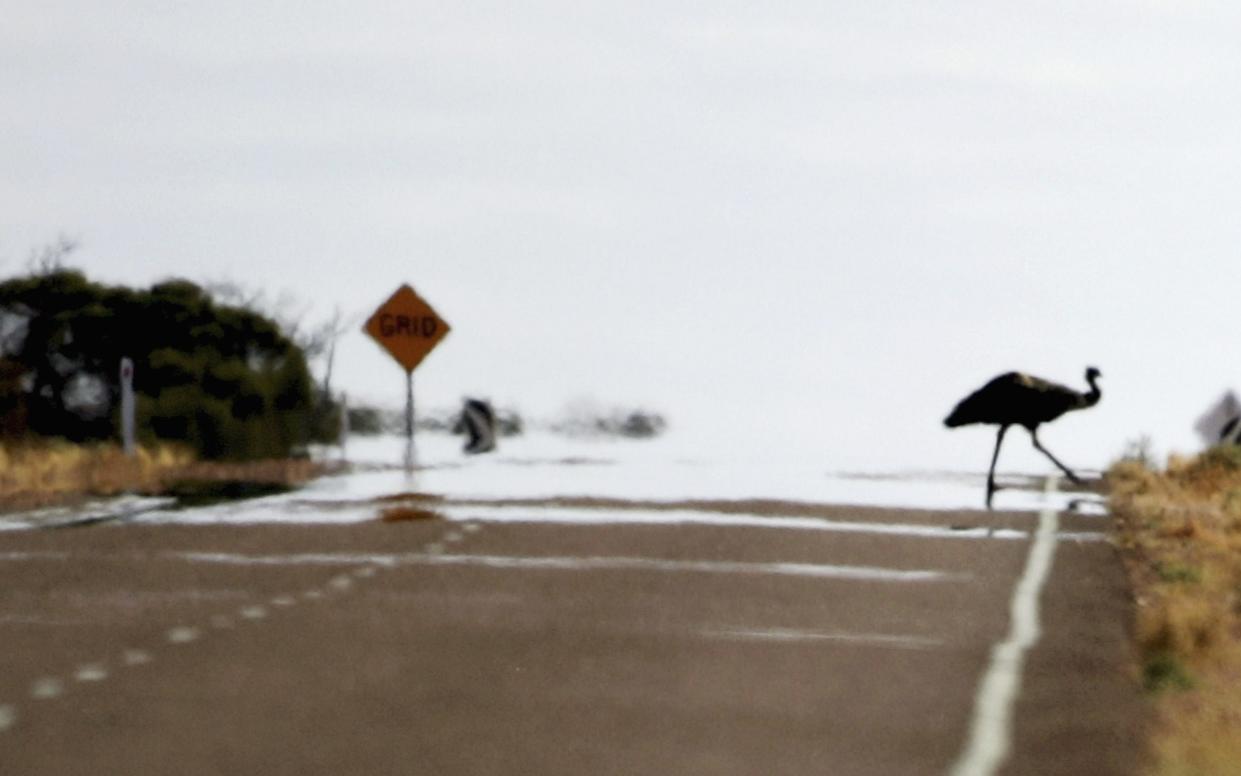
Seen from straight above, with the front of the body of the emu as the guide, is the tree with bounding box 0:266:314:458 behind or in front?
behind

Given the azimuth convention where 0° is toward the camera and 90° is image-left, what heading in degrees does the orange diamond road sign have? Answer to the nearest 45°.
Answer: approximately 0°

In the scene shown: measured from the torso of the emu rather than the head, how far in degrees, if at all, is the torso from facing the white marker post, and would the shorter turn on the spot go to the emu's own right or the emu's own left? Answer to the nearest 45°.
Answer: approximately 180°

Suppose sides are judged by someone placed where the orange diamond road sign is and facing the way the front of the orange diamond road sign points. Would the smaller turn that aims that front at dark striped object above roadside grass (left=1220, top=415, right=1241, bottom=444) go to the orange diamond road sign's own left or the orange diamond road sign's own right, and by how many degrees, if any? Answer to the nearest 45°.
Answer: approximately 90° to the orange diamond road sign's own left

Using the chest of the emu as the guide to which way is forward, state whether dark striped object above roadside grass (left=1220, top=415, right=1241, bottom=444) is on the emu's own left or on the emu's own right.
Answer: on the emu's own left

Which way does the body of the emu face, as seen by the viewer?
to the viewer's right
